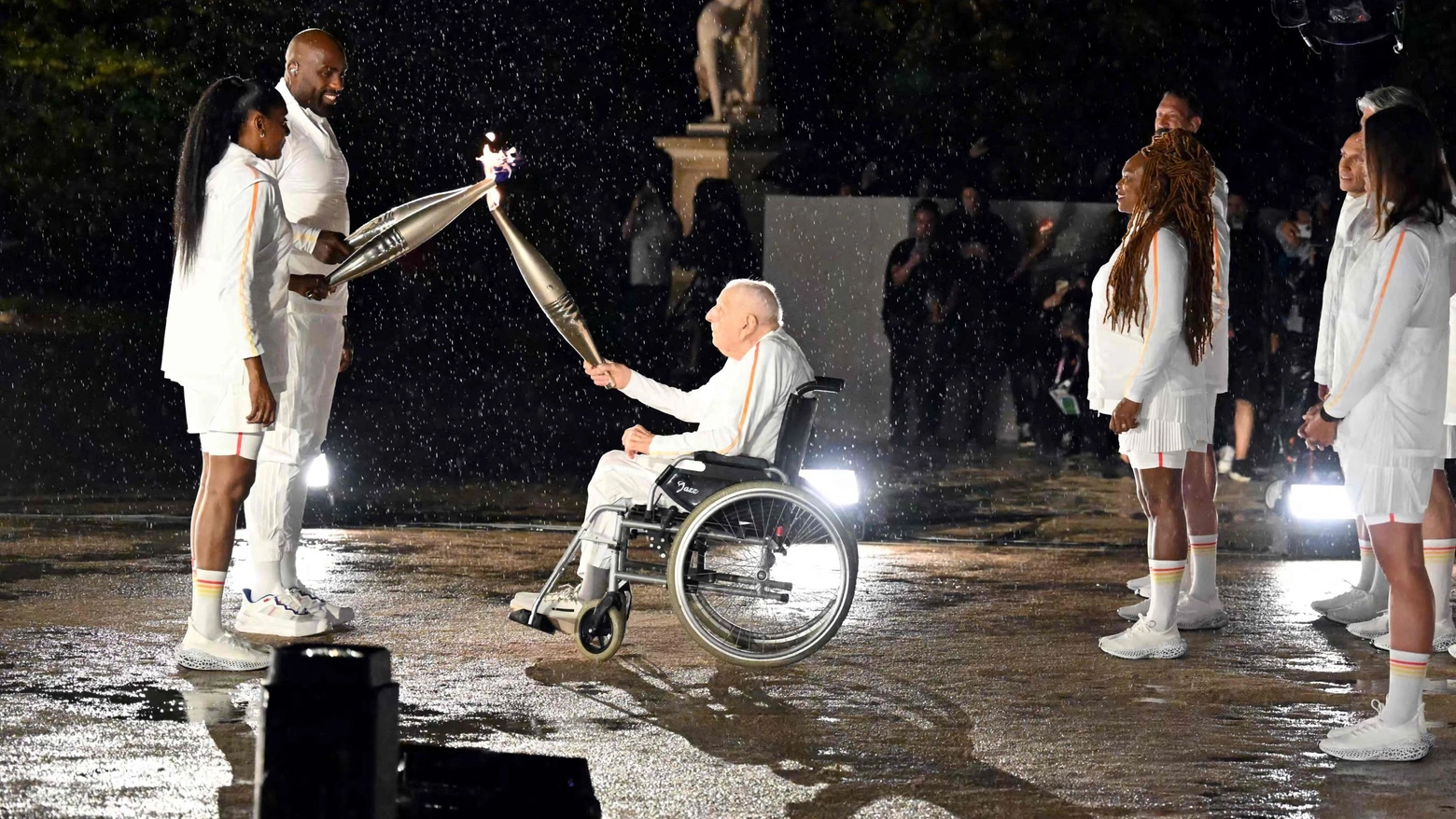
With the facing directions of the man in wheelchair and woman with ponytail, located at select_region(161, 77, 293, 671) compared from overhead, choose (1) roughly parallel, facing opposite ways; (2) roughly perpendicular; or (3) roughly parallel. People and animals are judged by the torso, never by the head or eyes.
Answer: roughly parallel, facing opposite ways

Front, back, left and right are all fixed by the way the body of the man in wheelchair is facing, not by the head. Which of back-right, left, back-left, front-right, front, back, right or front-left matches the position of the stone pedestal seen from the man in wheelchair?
right

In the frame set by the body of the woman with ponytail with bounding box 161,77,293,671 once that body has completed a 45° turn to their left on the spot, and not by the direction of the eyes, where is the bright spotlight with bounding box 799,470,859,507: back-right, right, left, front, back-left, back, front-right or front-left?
front

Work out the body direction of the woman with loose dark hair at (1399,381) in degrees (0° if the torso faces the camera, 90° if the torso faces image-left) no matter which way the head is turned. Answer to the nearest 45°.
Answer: approximately 90°

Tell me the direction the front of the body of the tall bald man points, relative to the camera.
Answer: to the viewer's right

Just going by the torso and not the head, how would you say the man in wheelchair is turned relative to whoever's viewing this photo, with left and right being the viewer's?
facing to the left of the viewer

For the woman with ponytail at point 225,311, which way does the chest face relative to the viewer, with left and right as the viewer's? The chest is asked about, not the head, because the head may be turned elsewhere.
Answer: facing to the right of the viewer

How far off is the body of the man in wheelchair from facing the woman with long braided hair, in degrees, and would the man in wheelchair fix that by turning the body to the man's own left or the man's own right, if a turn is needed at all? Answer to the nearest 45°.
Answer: approximately 180°

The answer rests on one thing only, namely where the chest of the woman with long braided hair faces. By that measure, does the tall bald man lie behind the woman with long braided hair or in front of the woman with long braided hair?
in front

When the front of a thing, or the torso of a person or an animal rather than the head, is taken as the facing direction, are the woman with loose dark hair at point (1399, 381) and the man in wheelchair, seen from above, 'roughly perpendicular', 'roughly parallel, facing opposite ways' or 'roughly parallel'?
roughly parallel

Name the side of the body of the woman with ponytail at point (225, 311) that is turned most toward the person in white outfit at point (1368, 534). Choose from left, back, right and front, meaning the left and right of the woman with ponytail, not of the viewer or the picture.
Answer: front

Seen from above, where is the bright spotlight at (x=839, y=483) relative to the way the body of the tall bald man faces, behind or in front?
in front

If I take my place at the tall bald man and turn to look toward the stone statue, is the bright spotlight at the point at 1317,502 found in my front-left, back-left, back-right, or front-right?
front-right

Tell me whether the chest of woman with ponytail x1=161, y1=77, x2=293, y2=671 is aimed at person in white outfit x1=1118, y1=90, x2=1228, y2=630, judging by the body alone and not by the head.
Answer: yes

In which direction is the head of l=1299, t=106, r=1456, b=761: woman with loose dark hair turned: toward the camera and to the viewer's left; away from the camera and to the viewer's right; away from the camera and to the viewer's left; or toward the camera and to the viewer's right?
away from the camera and to the viewer's left

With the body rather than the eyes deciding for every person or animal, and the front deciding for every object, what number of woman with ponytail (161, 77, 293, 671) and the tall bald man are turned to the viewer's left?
0

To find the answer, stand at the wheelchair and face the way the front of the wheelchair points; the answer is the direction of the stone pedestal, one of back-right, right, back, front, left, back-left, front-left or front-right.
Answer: right

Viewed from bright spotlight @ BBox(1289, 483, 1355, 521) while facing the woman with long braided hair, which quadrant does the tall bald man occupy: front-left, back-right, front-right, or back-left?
front-right

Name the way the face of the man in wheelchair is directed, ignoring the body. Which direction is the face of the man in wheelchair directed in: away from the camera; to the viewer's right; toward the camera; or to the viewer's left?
to the viewer's left

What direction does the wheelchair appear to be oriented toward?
to the viewer's left

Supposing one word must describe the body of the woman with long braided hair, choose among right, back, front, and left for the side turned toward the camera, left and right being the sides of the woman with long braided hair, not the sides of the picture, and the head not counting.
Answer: left
